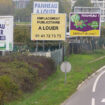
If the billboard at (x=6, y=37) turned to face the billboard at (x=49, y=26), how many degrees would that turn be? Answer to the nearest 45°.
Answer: approximately 135° to its left

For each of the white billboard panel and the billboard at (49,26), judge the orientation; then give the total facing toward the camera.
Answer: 2

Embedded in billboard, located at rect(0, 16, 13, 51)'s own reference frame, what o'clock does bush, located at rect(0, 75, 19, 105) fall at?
The bush is roughly at 12 o'clock from the billboard.

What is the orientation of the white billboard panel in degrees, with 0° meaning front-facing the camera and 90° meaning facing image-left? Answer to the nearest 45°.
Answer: approximately 0°

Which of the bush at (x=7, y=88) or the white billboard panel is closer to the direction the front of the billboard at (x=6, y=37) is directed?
the bush

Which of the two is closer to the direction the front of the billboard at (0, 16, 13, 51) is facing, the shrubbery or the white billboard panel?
the shrubbery

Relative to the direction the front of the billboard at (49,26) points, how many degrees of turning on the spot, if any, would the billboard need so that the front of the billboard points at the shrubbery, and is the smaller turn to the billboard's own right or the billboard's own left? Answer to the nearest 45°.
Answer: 0° — it already faces it

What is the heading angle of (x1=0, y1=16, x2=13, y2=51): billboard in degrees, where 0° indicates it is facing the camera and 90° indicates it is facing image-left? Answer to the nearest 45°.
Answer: approximately 0°
